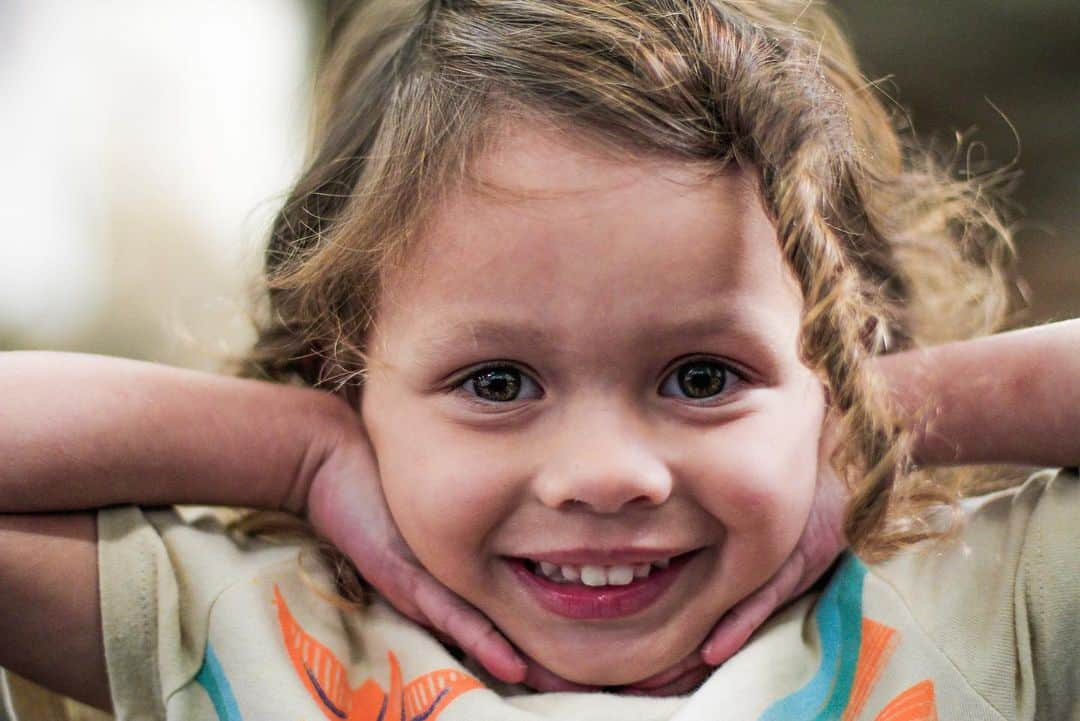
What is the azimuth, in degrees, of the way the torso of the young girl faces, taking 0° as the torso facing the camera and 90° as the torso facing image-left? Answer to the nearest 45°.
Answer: approximately 0°
